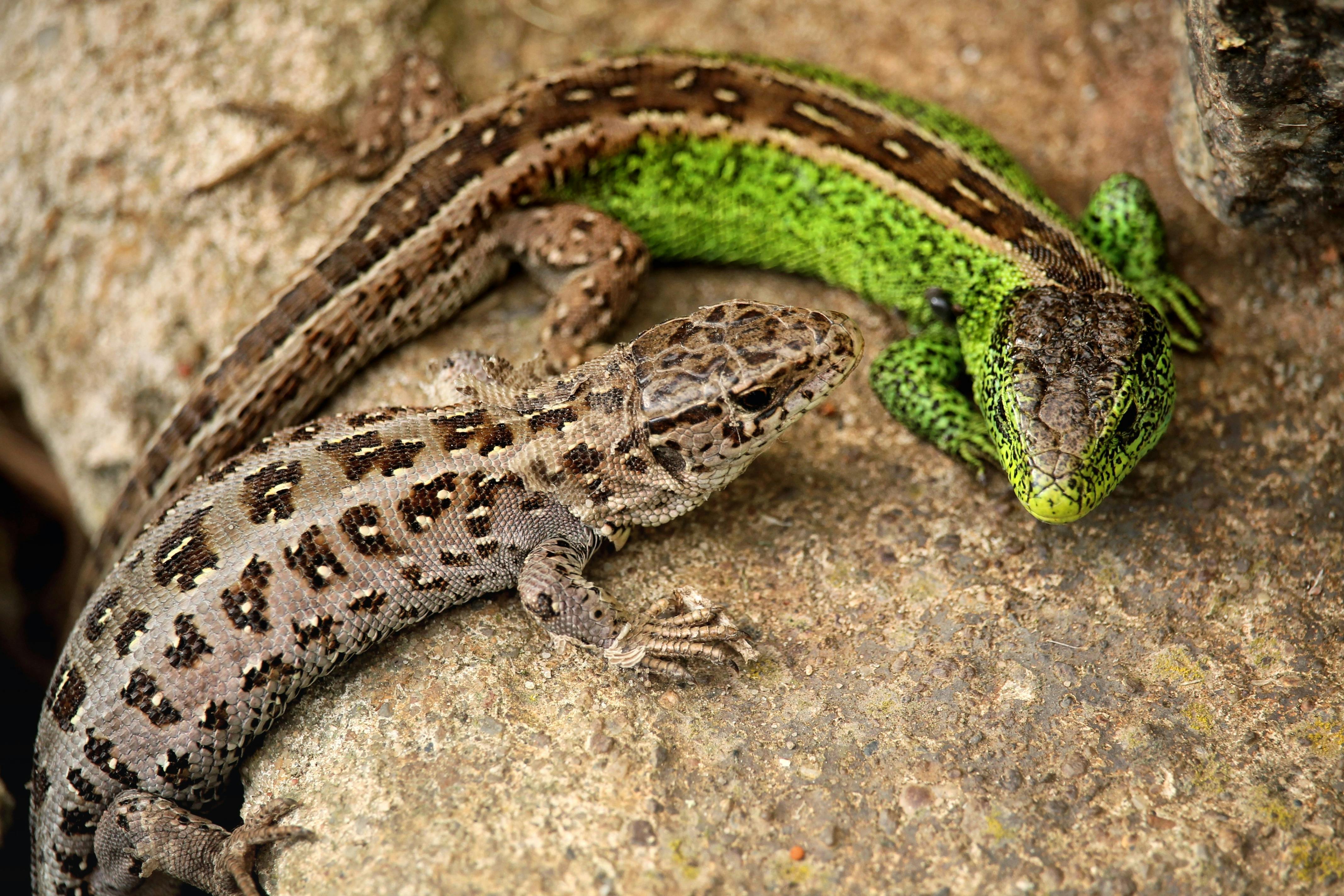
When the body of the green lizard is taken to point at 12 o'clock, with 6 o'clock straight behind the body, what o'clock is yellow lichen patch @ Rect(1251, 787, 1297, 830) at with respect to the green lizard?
The yellow lichen patch is roughly at 1 o'clock from the green lizard.

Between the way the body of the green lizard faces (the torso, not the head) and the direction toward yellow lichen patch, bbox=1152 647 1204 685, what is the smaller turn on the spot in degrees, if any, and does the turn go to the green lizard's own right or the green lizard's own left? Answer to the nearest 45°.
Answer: approximately 45° to the green lizard's own right

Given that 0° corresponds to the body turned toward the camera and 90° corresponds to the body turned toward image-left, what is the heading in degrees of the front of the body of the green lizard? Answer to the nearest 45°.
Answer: approximately 315°

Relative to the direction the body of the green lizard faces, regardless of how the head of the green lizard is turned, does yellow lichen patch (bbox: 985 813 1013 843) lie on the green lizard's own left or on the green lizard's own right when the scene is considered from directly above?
on the green lizard's own right

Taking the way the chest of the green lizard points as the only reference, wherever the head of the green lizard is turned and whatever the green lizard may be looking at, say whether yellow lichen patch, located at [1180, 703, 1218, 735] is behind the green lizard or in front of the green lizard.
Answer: in front

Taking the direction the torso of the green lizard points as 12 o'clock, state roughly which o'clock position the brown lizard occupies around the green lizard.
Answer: The brown lizard is roughly at 3 o'clock from the green lizard.
